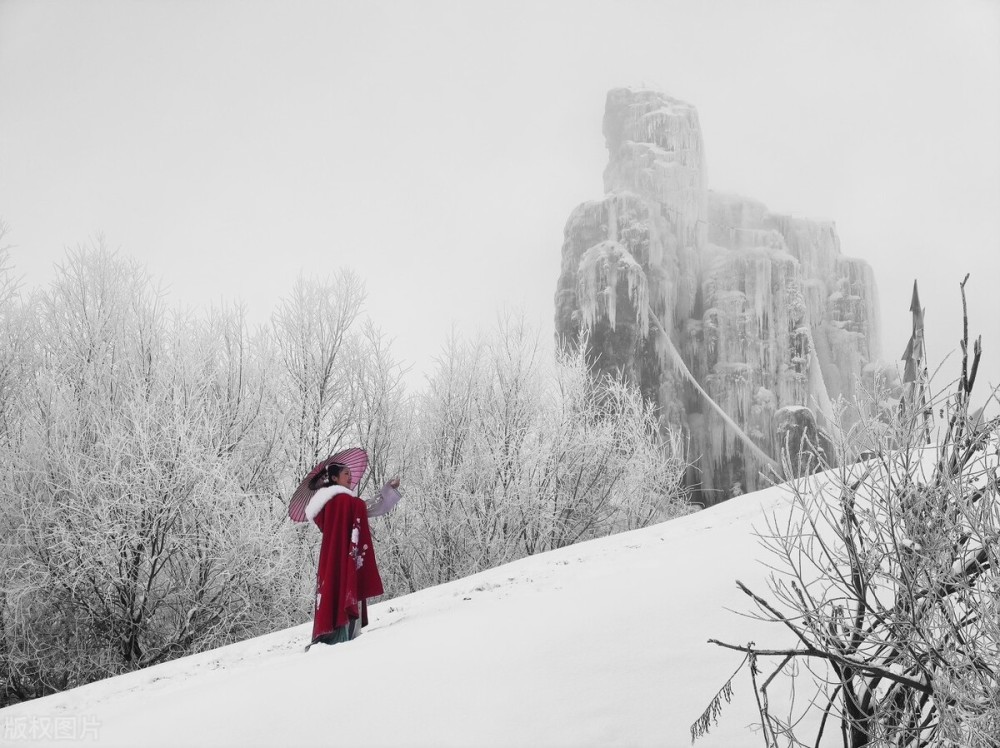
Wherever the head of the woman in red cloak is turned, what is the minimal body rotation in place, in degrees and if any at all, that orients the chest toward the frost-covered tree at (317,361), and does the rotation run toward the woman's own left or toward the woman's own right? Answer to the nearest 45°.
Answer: approximately 90° to the woman's own left

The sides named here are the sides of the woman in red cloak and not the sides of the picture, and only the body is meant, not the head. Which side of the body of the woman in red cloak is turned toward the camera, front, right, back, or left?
right

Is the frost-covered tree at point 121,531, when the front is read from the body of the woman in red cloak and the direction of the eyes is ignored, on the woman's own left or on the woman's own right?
on the woman's own left

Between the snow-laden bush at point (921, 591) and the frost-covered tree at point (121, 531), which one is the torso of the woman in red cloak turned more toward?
the snow-laden bush

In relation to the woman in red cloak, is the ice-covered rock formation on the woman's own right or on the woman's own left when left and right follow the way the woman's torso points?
on the woman's own left
